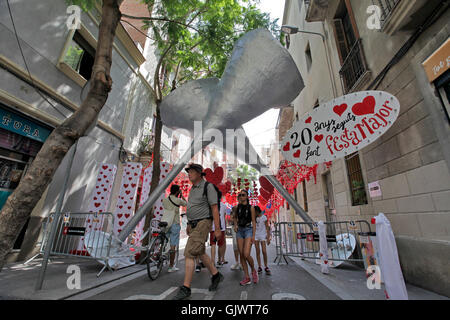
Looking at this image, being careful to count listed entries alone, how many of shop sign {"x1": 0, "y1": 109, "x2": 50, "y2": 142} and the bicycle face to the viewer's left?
0

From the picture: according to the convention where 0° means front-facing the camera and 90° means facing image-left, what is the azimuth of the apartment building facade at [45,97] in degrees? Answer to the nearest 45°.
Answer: approximately 315°

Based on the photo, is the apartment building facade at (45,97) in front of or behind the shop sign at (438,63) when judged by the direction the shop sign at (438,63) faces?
in front

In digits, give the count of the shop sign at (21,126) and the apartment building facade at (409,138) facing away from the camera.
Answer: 0

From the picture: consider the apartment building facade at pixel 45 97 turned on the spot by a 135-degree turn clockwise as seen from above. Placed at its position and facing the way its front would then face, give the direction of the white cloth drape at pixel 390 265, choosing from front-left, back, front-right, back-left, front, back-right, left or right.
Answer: back-left

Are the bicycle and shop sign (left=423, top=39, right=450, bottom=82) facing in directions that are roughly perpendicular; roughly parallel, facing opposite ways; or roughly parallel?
roughly perpendicular

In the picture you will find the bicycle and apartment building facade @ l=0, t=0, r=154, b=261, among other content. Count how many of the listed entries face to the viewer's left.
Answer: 0

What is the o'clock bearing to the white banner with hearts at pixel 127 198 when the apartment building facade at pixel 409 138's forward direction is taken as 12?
The white banner with hearts is roughly at 1 o'clock from the apartment building facade.

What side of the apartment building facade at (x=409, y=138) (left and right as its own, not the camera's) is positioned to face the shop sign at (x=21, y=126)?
front

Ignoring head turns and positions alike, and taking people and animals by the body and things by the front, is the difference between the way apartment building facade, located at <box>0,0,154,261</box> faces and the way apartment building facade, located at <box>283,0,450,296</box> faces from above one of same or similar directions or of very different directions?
very different directions

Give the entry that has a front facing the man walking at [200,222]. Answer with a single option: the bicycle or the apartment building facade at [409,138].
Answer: the apartment building facade

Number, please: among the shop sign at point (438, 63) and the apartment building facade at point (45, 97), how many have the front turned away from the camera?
0

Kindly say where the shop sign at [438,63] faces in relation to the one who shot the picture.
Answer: facing the viewer and to the left of the viewer
